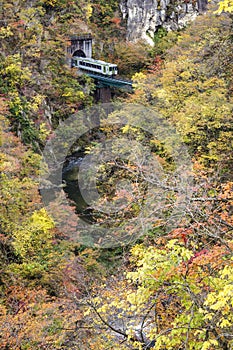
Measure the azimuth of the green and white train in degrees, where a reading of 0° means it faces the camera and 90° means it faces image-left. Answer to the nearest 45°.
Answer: approximately 315°
